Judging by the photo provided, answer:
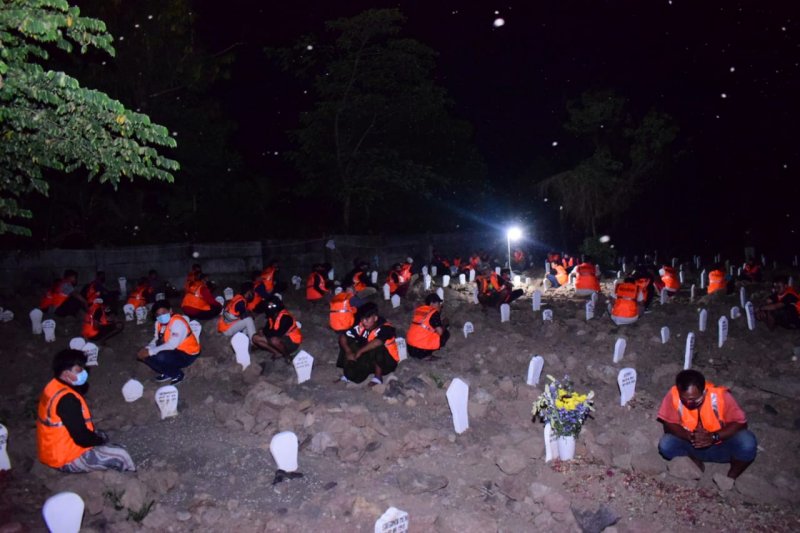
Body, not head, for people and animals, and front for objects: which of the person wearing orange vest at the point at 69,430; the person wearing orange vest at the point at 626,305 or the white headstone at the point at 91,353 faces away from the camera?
the person wearing orange vest at the point at 626,305

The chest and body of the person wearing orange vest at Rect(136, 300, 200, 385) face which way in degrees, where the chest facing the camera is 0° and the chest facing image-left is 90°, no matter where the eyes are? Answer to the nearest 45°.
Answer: approximately 45°

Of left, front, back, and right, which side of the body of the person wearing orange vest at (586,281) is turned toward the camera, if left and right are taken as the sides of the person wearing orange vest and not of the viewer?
back

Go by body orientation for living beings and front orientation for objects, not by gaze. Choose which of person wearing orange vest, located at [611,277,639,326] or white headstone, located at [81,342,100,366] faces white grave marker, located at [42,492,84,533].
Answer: the white headstone

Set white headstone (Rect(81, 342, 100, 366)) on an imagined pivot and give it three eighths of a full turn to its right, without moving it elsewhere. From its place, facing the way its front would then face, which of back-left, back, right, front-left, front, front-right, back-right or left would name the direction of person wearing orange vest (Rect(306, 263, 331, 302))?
right

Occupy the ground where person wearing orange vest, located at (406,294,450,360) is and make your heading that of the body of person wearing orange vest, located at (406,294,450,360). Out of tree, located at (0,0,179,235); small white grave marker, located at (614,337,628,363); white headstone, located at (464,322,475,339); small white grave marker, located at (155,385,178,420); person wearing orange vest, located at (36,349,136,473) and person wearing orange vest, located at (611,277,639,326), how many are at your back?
3

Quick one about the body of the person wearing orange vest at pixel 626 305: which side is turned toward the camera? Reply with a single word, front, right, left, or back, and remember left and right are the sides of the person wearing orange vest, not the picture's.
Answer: back

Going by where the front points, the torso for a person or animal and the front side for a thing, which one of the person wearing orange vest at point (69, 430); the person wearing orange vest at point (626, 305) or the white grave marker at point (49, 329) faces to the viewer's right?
the person wearing orange vest at point (69, 430)

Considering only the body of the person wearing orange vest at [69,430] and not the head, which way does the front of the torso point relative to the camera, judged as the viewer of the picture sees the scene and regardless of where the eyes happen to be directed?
to the viewer's right

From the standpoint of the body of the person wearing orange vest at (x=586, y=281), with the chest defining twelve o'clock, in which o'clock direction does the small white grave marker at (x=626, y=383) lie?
The small white grave marker is roughly at 6 o'clock from the person wearing orange vest.

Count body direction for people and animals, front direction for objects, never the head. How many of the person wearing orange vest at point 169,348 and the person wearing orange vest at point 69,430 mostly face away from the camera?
0

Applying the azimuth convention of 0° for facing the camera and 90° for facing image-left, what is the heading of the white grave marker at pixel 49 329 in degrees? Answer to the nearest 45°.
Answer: approximately 0°
